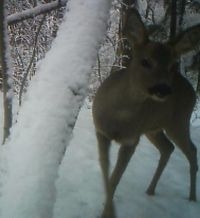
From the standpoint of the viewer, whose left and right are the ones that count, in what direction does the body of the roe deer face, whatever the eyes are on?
facing the viewer and to the left of the viewer
